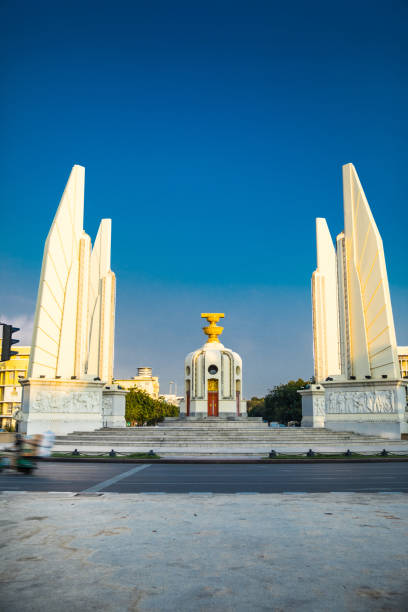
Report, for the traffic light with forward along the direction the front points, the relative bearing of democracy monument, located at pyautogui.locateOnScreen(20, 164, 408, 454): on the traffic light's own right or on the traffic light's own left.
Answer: on the traffic light's own left
